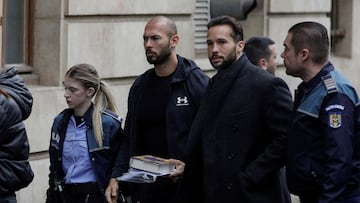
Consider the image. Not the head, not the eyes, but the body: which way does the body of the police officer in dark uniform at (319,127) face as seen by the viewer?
to the viewer's left

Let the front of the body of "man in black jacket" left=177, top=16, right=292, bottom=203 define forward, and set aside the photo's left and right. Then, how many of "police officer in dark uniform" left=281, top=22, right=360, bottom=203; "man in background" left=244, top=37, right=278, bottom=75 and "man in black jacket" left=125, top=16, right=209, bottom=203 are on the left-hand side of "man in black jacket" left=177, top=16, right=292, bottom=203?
1

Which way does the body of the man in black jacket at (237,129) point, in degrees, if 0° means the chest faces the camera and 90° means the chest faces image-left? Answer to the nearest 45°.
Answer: approximately 45°

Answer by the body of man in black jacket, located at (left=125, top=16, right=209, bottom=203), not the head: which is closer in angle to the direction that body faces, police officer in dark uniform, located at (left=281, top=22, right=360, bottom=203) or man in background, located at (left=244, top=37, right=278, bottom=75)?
the police officer in dark uniform

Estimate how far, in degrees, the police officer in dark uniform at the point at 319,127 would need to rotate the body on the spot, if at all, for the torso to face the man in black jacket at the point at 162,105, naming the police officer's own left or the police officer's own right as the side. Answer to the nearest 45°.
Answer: approximately 45° to the police officer's own right

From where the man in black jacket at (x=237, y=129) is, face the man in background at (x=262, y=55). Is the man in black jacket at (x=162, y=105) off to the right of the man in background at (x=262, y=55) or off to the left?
left

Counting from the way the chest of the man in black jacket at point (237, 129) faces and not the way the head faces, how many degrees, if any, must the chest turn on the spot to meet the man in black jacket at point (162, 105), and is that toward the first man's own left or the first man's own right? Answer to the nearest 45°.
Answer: approximately 90° to the first man's own right

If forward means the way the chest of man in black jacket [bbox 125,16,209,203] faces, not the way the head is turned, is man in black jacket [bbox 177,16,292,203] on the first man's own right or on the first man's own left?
on the first man's own left

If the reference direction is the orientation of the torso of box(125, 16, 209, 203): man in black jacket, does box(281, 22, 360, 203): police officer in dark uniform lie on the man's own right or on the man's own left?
on the man's own left

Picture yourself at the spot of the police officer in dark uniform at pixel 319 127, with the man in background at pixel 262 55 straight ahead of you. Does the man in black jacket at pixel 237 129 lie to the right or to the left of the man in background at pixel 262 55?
left

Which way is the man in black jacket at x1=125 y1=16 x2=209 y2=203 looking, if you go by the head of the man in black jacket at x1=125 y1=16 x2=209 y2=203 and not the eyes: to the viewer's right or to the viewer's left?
to the viewer's left
